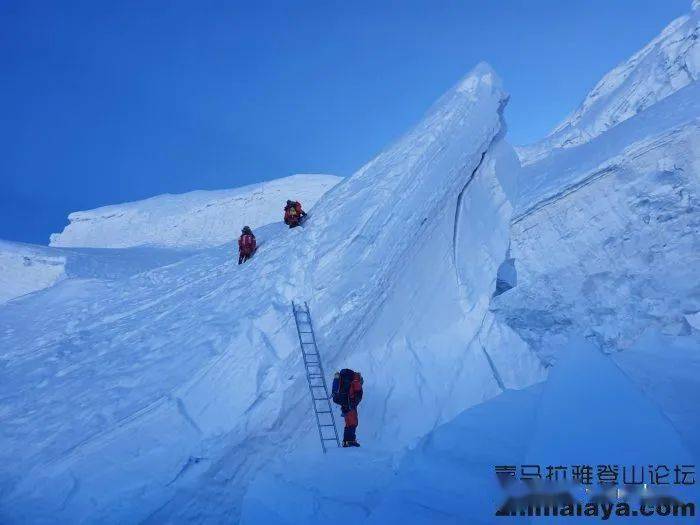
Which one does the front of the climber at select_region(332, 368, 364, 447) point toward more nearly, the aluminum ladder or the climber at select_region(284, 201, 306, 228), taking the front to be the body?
the climber

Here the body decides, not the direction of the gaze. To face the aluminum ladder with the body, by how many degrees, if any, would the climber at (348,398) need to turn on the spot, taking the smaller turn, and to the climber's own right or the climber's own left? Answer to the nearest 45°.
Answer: approximately 90° to the climber's own left

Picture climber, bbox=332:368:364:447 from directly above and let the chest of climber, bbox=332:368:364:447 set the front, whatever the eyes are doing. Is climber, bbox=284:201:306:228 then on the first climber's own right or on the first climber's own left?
on the first climber's own left

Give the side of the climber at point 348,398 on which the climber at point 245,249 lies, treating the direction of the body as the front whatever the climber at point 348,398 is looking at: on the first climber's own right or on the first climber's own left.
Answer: on the first climber's own left

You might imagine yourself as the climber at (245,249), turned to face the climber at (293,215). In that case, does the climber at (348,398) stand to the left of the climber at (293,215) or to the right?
right

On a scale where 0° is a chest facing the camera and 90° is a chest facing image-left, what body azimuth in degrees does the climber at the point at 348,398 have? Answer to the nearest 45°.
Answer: approximately 225°
